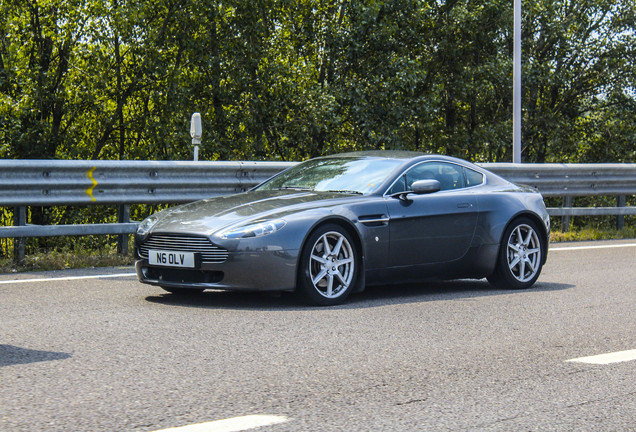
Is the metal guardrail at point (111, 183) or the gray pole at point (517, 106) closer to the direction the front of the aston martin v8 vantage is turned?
the metal guardrail

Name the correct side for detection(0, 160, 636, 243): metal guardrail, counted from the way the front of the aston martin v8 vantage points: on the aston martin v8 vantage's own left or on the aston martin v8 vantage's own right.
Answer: on the aston martin v8 vantage's own right

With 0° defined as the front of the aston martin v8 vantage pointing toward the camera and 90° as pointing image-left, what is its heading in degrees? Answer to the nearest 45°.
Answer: approximately 45°

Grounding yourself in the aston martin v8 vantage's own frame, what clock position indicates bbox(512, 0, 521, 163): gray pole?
The gray pole is roughly at 5 o'clock from the aston martin v8 vantage.

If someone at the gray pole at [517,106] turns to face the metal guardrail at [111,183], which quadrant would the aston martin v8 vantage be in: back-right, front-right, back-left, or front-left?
front-left
